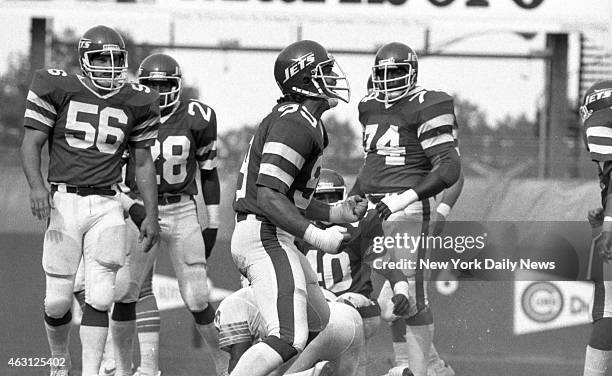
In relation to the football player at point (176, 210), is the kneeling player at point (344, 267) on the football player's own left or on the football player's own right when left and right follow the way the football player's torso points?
on the football player's own left

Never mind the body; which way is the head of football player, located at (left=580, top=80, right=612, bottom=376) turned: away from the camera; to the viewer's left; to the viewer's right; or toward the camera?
to the viewer's left

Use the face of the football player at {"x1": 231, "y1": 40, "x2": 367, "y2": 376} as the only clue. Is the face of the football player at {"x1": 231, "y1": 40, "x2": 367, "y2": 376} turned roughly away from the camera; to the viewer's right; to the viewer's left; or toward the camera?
to the viewer's right

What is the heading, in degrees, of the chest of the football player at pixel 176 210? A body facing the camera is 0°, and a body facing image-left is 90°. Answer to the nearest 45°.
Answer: approximately 0°
